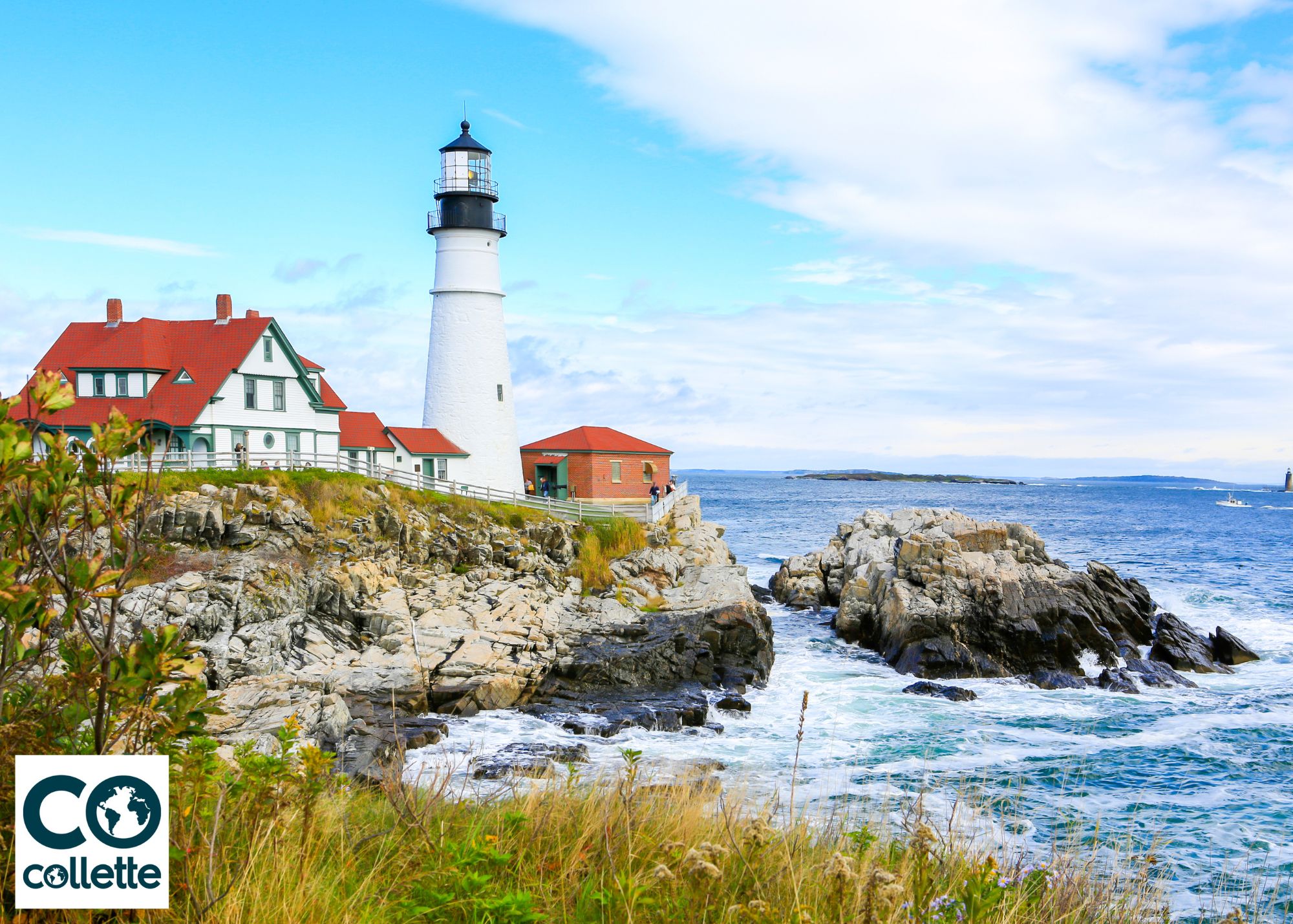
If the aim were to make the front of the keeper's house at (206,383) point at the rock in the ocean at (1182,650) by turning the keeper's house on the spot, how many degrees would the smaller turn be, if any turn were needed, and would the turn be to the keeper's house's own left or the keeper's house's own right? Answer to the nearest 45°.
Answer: approximately 90° to the keeper's house's own left

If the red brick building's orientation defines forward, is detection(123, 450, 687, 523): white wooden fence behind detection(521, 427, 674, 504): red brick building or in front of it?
in front

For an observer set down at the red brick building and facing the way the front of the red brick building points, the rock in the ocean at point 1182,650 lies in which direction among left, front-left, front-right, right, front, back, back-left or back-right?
left

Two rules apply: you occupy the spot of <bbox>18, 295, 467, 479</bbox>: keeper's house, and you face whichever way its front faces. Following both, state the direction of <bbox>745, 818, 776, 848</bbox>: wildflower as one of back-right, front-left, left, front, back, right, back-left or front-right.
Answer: front-left

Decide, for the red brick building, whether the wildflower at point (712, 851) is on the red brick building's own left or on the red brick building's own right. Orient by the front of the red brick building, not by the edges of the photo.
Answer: on the red brick building's own left

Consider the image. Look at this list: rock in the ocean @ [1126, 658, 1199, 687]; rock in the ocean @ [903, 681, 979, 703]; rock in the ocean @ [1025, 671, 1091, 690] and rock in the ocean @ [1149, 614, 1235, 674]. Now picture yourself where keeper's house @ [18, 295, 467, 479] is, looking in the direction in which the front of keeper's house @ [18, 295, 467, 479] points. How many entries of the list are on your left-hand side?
4

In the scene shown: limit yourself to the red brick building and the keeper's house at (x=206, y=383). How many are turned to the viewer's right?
0

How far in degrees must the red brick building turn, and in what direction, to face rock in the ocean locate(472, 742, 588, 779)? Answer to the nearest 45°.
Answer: approximately 45° to its left

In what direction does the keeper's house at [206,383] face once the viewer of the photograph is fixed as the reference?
facing the viewer and to the left of the viewer
